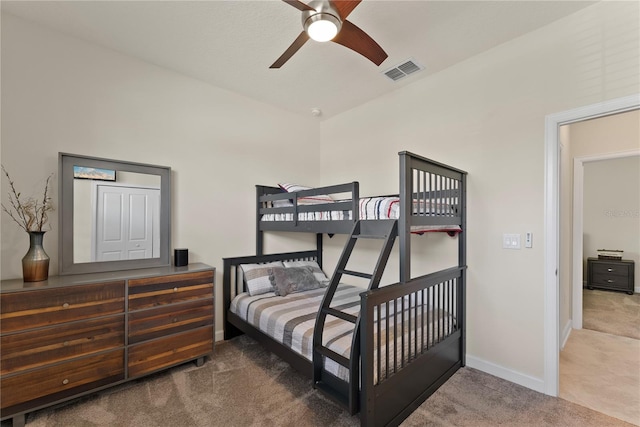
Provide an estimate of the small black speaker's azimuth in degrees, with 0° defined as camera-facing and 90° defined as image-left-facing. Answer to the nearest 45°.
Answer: approximately 315°

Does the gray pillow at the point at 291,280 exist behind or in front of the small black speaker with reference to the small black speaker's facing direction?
in front

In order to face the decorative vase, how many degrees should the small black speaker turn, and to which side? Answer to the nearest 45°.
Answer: approximately 135° to its right

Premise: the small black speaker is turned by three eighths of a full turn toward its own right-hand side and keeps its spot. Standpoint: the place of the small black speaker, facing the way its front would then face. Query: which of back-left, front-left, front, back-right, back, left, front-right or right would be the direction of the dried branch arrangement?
front

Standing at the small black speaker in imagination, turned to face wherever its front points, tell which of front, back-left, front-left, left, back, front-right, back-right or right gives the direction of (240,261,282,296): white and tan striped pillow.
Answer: front-left

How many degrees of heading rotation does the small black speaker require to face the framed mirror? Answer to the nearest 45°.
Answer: approximately 135° to its right

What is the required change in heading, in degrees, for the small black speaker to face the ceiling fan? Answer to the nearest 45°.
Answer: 0° — it already faces it
